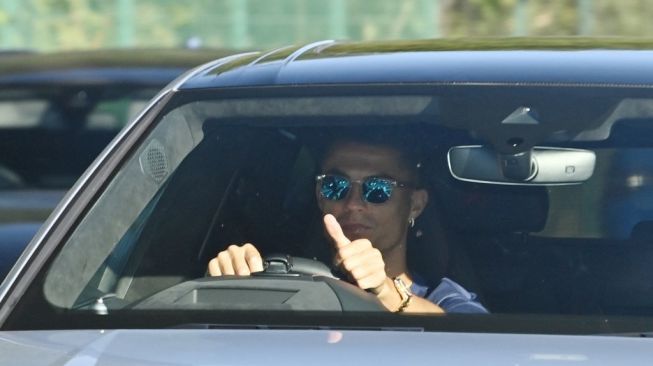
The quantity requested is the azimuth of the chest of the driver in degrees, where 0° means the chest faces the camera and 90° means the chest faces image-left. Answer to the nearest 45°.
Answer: approximately 45°

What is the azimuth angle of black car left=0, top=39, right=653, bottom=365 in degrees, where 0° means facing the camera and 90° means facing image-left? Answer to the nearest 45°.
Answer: approximately 45°

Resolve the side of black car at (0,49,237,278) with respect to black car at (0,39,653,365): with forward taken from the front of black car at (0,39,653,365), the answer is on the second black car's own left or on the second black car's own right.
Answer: on the second black car's own right

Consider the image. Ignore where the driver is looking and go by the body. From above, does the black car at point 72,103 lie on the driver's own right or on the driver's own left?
on the driver's own right
